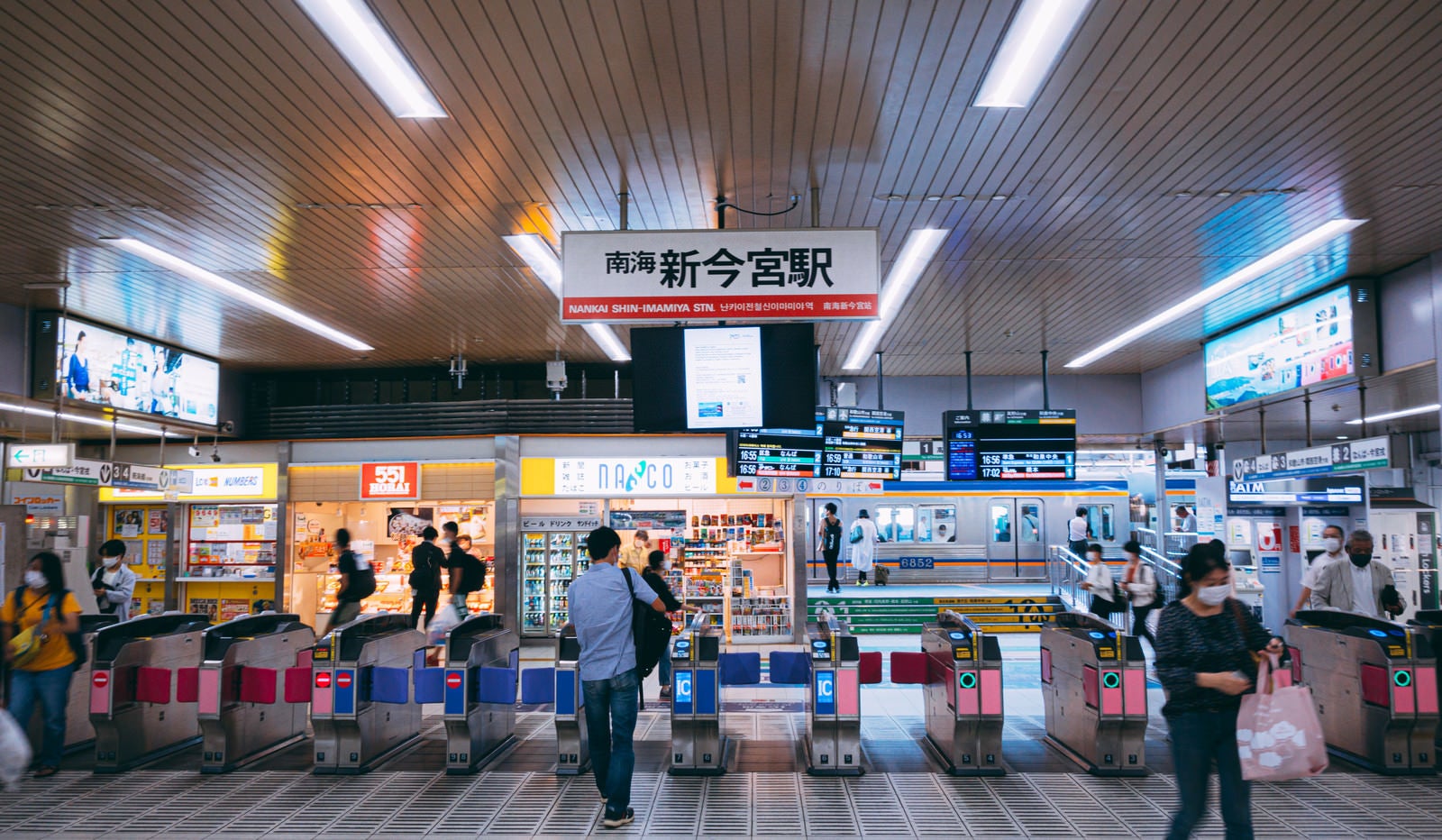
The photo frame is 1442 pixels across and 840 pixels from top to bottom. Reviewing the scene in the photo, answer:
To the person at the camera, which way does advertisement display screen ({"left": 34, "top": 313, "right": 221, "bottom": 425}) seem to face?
facing the viewer and to the right of the viewer

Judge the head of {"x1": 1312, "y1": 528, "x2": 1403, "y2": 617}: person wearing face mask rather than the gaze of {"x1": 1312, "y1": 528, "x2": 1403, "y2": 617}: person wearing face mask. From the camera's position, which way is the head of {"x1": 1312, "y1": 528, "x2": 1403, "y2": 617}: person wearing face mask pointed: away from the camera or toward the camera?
toward the camera

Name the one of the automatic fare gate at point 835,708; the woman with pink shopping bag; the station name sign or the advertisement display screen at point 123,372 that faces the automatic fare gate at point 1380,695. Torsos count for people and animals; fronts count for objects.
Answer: the advertisement display screen

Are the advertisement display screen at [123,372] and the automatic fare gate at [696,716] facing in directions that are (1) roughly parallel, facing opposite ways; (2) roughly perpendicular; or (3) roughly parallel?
roughly perpendicular

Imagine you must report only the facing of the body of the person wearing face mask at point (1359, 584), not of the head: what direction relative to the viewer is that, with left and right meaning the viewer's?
facing the viewer

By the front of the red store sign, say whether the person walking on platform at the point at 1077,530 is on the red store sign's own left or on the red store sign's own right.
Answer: on the red store sign's own left

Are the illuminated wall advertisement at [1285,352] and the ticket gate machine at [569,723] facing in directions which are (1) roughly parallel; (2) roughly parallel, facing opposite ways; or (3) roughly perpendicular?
roughly perpendicular

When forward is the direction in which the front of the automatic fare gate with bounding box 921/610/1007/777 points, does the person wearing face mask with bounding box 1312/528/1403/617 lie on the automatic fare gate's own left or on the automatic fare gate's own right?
on the automatic fare gate's own left

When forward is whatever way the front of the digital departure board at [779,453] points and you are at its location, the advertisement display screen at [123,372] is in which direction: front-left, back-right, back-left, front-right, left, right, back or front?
right

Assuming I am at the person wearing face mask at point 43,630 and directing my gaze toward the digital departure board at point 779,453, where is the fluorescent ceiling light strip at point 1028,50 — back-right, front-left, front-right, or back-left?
front-right

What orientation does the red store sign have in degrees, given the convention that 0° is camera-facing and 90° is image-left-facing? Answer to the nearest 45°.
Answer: approximately 0°

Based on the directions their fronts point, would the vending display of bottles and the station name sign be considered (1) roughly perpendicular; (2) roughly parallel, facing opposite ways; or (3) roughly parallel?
roughly parallel

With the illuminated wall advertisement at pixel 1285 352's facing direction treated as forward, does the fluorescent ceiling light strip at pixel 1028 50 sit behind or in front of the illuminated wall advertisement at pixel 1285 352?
in front

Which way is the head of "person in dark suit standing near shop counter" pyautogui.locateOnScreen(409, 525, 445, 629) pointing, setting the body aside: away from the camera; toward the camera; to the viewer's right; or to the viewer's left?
away from the camera
